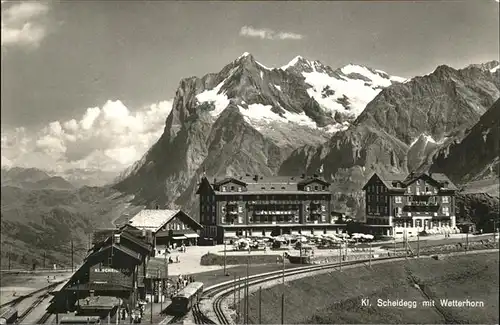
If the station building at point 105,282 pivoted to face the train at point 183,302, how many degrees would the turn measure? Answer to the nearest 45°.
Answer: approximately 45° to its left

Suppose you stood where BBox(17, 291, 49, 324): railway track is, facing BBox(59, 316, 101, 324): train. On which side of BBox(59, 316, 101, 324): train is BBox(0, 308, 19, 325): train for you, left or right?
right

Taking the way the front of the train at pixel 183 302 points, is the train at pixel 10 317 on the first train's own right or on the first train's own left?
on the first train's own right

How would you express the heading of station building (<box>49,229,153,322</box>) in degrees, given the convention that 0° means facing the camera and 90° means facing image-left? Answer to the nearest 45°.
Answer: approximately 0°

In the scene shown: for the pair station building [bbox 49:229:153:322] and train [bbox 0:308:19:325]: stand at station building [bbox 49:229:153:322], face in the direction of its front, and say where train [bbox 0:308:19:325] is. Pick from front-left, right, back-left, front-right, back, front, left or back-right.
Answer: right

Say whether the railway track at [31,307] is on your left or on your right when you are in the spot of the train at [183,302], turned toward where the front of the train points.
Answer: on your right
